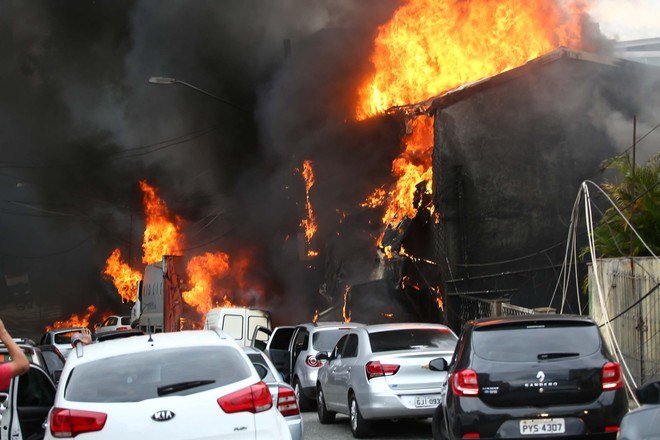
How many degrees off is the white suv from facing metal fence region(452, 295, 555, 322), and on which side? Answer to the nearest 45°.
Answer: approximately 45° to its right

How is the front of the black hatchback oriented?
away from the camera

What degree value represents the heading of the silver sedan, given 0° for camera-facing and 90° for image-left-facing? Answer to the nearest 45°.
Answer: approximately 135°

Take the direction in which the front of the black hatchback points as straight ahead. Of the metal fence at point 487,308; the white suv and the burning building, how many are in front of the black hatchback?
2

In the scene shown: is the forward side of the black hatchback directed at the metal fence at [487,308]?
yes

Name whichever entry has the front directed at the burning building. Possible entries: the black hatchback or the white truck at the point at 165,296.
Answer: the black hatchback

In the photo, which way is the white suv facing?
away from the camera

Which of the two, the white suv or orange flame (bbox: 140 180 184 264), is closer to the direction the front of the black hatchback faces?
the orange flame

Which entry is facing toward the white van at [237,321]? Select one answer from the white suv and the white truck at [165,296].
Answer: the white suv

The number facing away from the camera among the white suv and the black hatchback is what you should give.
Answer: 2

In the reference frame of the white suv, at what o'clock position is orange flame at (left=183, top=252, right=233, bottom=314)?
The orange flame is roughly at 12 o'clock from the white suv.
